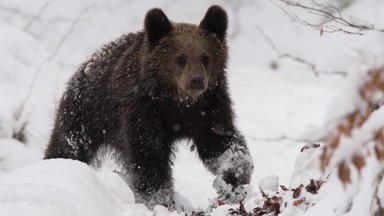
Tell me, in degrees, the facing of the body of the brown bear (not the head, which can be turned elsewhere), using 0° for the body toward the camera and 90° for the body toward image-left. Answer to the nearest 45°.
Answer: approximately 315°
